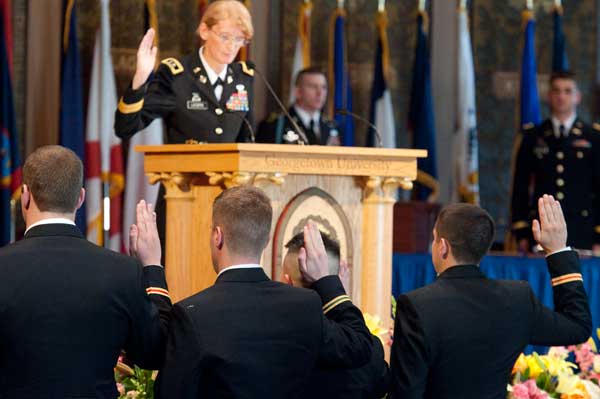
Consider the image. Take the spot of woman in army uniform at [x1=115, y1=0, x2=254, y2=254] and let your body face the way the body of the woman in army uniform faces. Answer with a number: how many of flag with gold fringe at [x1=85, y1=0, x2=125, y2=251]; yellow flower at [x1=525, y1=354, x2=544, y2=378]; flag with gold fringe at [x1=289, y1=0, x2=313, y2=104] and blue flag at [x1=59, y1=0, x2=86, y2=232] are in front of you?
1

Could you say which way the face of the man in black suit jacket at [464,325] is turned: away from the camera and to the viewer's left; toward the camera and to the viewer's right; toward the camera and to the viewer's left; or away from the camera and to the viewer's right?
away from the camera and to the viewer's left

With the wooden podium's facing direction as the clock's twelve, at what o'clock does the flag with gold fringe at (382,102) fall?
The flag with gold fringe is roughly at 8 o'clock from the wooden podium.

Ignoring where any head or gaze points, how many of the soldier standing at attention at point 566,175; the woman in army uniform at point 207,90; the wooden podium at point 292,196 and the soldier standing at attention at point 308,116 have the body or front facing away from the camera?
0

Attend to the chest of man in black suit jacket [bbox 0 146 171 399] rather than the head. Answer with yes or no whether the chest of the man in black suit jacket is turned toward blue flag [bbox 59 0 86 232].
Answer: yes

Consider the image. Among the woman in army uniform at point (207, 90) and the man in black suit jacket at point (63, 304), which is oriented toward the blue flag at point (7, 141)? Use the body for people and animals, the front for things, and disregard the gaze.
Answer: the man in black suit jacket

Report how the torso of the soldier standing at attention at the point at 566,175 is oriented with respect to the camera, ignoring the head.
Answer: toward the camera

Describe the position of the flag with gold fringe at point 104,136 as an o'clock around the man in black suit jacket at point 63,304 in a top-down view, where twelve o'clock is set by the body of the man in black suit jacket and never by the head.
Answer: The flag with gold fringe is roughly at 12 o'clock from the man in black suit jacket.

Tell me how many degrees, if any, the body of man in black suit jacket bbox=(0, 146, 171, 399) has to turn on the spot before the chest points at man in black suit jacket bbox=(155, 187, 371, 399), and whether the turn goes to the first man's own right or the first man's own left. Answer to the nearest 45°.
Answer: approximately 90° to the first man's own right

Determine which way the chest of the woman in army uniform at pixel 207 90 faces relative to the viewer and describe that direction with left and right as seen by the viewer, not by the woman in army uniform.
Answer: facing the viewer and to the right of the viewer

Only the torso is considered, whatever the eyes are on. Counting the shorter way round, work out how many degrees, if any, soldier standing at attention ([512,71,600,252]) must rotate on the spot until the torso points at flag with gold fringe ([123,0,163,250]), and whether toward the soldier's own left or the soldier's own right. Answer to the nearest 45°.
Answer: approximately 90° to the soldier's own right

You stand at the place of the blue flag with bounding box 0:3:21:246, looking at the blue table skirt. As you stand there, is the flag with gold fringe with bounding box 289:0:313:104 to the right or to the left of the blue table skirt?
left

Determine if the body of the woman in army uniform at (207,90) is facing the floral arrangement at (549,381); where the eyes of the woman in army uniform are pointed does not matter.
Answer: yes

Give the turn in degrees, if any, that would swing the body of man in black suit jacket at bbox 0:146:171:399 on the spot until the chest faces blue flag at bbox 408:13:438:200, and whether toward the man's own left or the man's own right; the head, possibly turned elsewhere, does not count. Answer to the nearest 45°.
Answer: approximately 45° to the man's own right

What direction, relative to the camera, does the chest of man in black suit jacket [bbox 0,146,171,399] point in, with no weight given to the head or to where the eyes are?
away from the camera

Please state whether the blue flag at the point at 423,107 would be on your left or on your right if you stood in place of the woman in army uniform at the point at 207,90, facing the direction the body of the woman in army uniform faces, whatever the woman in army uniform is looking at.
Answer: on your left

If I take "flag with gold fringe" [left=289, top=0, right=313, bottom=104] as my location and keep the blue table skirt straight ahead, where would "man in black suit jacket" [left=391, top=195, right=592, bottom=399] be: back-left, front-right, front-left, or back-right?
front-right

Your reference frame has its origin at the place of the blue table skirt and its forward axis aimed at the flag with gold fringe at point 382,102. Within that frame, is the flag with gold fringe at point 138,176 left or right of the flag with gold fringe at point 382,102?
left

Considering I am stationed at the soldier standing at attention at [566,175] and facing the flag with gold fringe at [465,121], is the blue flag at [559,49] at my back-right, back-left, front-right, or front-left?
front-right

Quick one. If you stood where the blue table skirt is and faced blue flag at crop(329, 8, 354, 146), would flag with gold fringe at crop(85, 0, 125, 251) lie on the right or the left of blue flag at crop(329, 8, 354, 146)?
left

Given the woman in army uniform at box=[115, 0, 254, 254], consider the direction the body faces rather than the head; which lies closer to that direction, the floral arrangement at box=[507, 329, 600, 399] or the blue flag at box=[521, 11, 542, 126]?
the floral arrangement
